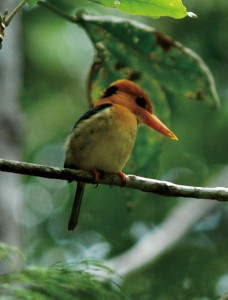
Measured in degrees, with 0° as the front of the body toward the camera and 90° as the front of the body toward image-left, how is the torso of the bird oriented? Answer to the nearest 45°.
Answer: approximately 315°
